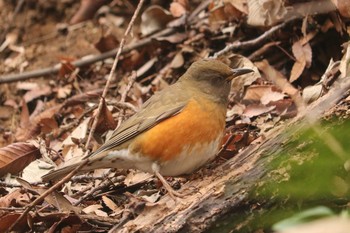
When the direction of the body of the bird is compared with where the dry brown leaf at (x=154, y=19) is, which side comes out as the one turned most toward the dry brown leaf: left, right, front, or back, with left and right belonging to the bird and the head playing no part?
left

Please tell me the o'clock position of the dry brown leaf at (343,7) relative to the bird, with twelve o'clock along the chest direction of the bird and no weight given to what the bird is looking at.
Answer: The dry brown leaf is roughly at 11 o'clock from the bird.

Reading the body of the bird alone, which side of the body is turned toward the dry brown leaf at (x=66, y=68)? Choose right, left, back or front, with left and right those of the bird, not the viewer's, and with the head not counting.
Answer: left

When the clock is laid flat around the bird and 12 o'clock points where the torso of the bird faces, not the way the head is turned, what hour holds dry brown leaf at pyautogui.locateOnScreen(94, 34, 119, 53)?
The dry brown leaf is roughly at 9 o'clock from the bird.

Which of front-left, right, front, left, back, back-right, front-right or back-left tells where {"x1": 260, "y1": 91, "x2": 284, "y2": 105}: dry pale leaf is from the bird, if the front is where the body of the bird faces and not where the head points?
front-left

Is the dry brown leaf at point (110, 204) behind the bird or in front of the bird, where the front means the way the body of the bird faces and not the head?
behind

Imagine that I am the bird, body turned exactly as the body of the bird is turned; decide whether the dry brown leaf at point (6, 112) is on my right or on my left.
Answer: on my left

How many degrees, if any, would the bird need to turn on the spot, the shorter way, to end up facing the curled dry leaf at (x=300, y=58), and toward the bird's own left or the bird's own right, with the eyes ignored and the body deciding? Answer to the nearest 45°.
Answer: approximately 45° to the bird's own left

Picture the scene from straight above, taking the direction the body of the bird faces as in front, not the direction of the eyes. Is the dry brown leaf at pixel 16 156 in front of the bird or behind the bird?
behind

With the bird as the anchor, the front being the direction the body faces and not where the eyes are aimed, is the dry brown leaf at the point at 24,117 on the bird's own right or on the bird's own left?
on the bird's own left

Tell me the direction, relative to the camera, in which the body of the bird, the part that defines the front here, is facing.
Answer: to the viewer's right

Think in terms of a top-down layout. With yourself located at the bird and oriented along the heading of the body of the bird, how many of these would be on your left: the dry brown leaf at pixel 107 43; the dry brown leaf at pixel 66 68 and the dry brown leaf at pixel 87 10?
3

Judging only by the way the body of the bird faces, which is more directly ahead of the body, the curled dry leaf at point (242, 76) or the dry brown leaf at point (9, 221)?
the curled dry leaf

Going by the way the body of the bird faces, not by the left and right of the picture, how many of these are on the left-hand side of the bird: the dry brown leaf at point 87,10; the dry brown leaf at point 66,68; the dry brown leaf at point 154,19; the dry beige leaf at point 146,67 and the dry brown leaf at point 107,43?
5
